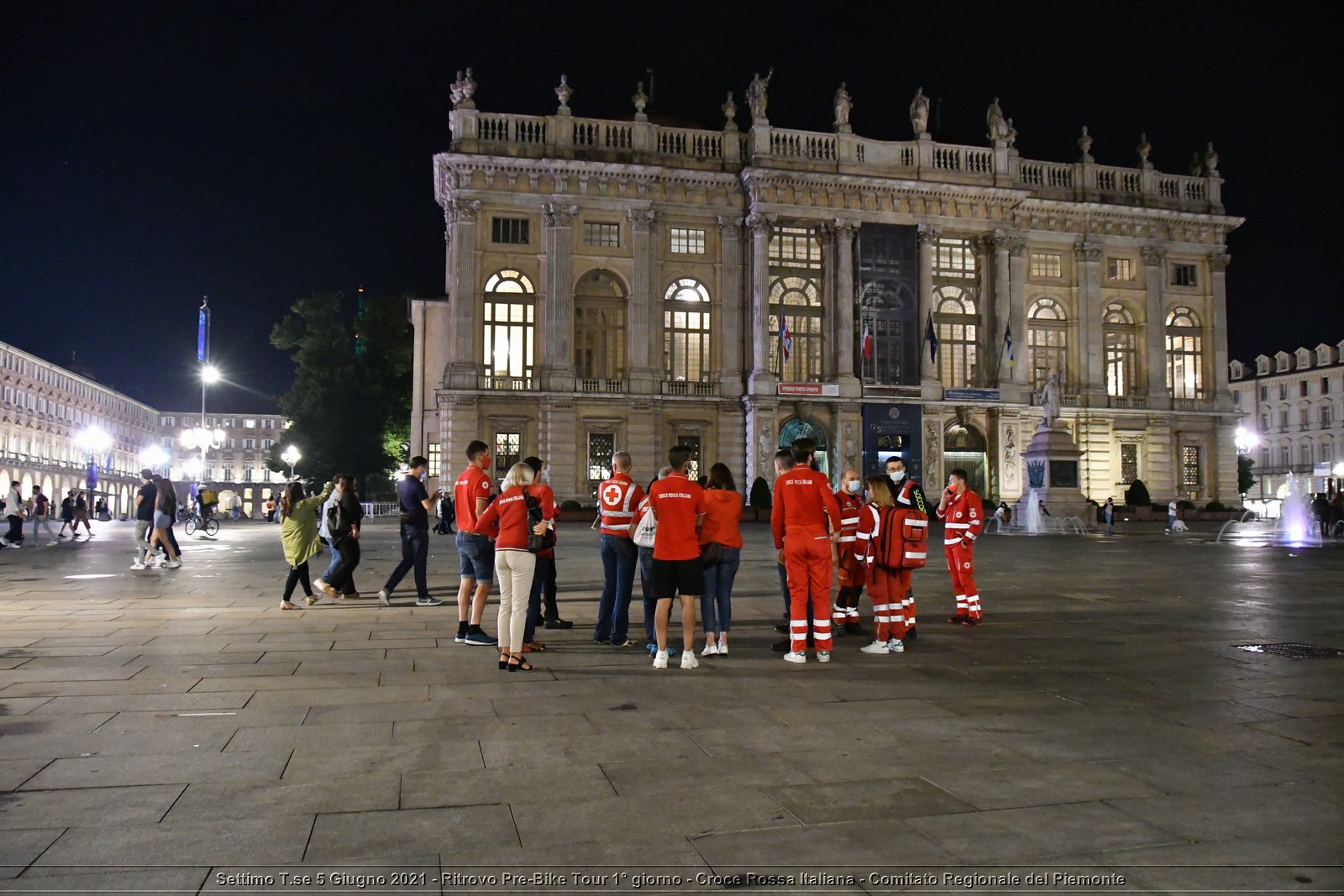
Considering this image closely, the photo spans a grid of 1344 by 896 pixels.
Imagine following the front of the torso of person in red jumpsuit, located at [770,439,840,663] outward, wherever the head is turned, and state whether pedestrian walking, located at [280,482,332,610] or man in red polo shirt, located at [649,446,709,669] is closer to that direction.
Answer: the pedestrian walking

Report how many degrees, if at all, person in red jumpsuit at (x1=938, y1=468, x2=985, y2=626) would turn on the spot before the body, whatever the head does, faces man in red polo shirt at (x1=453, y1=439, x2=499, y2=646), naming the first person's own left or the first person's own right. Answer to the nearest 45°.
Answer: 0° — they already face them

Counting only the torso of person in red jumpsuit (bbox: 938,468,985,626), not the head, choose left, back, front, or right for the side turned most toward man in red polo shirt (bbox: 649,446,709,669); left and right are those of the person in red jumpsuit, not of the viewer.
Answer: front

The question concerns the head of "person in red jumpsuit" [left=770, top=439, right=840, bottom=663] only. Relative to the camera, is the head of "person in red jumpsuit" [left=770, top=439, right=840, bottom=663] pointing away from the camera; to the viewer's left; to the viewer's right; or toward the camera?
away from the camera

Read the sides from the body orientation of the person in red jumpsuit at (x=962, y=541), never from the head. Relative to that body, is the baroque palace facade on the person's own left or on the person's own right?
on the person's own right

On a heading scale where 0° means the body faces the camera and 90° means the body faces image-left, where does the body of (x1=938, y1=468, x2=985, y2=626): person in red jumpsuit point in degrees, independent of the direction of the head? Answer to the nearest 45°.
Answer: approximately 45°

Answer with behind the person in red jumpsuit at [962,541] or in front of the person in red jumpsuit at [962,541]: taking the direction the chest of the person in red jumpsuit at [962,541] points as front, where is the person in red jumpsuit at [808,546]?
in front

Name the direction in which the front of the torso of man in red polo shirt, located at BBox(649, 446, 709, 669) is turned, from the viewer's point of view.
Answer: away from the camera

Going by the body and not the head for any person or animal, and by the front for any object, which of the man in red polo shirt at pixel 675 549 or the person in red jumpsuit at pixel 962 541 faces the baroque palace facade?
the man in red polo shirt

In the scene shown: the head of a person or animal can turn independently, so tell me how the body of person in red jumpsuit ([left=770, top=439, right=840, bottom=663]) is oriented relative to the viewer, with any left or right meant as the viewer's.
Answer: facing away from the viewer

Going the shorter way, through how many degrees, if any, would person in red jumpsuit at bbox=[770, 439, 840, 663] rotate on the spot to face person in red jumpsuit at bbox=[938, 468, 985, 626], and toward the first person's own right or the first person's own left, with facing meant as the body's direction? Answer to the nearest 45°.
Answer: approximately 45° to the first person's own right
